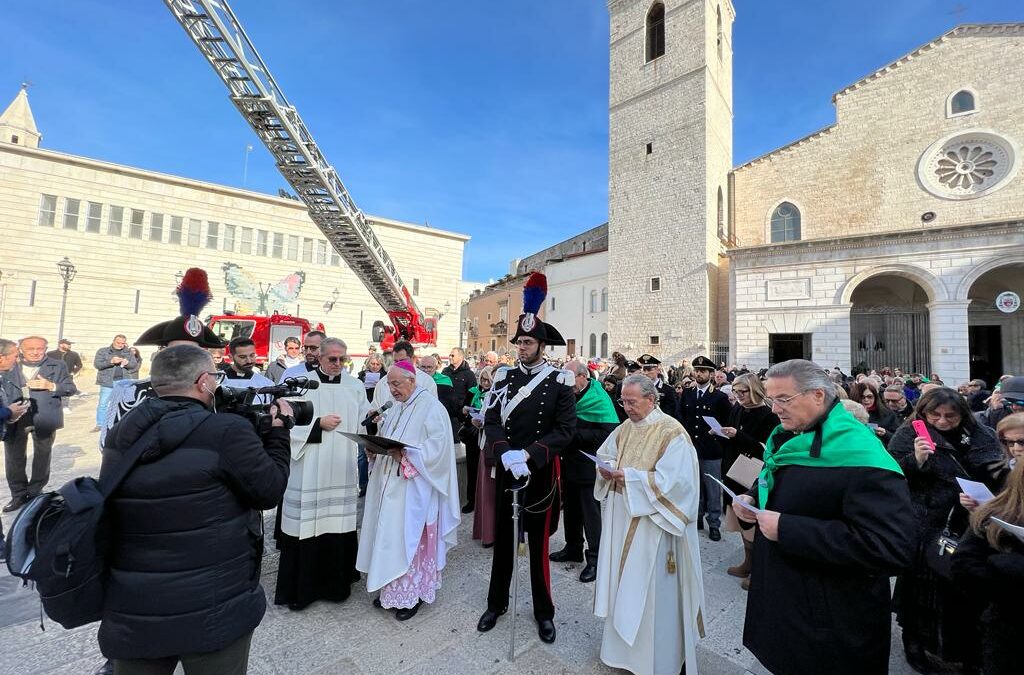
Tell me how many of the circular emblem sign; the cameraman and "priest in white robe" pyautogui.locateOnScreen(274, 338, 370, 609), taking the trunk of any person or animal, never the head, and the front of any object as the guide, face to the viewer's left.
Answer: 0

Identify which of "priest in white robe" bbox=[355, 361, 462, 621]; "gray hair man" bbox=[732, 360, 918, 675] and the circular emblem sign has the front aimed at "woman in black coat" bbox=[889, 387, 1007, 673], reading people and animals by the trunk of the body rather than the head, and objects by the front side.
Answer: the circular emblem sign

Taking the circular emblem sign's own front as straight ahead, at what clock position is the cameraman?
The cameraman is roughly at 12 o'clock from the circular emblem sign.

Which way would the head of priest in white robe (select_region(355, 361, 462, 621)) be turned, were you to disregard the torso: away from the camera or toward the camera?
toward the camera

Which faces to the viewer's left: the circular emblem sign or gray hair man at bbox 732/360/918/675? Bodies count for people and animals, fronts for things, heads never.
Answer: the gray hair man

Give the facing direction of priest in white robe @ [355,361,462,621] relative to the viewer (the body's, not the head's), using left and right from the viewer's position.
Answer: facing the viewer and to the left of the viewer

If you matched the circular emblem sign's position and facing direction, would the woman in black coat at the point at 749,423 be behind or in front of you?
in front

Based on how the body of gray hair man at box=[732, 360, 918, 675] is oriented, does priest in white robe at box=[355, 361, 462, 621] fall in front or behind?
in front

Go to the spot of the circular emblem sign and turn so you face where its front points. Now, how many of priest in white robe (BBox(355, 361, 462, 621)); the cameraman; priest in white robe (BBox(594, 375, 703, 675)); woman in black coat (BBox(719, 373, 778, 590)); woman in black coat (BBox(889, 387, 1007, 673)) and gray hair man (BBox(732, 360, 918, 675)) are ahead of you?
6

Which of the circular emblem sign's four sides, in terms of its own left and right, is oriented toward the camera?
front

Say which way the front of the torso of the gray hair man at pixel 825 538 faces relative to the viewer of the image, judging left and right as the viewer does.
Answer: facing to the left of the viewer

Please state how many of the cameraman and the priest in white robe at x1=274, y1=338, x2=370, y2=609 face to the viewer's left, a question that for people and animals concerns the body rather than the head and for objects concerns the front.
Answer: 0

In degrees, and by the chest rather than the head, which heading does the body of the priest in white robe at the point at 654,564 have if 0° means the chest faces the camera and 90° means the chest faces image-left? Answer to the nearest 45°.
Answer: approximately 45°

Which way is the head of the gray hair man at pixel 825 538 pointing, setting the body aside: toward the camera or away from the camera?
toward the camera
